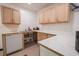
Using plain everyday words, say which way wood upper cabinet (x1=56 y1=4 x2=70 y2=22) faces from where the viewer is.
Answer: facing the viewer and to the left of the viewer

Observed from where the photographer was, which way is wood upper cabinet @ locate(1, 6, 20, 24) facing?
facing the viewer and to the right of the viewer
